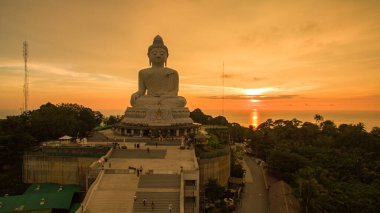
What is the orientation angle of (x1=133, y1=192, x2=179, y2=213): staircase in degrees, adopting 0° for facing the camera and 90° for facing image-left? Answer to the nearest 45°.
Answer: approximately 0°

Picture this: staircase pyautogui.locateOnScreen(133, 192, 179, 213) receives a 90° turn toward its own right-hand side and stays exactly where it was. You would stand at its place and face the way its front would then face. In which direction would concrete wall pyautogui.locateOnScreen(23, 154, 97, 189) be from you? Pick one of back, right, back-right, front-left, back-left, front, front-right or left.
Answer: front-right

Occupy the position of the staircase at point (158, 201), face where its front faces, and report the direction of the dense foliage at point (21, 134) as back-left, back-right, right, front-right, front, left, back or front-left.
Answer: back-right

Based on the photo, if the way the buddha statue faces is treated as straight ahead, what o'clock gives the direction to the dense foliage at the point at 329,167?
The dense foliage is roughly at 10 o'clock from the buddha statue.

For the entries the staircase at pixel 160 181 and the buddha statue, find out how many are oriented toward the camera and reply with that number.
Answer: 2

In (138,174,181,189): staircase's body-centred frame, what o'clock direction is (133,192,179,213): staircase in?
(133,192,179,213): staircase is roughly at 12 o'clock from (138,174,181,189): staircase.

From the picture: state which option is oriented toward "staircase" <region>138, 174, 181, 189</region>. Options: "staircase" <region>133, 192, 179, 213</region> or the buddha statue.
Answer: the buddha statue

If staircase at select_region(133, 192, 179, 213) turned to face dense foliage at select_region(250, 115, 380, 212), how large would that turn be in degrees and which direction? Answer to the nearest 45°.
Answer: approximately 135° to its left

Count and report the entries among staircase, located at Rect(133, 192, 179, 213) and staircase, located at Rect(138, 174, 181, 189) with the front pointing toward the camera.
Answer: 2

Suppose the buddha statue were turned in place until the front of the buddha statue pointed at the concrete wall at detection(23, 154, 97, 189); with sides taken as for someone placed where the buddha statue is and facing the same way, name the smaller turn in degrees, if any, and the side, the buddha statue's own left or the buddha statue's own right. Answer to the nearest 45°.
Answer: approximately 45° to the buddha statue's own right

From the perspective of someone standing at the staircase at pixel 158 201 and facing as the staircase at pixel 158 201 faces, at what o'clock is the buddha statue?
The buddha statue is roughly at 6 o'clock from the staircase.

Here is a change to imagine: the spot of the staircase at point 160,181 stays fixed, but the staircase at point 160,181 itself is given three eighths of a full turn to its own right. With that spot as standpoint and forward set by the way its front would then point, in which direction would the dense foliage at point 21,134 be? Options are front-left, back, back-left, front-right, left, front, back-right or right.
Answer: front
